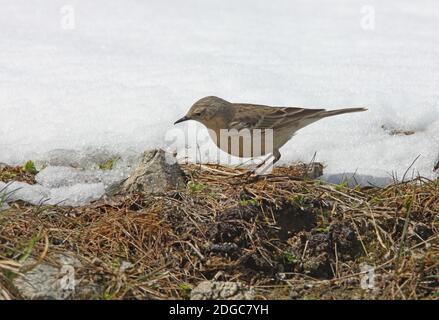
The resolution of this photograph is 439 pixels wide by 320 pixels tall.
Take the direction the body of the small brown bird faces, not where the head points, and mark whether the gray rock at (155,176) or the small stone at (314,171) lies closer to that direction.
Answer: the gray rock

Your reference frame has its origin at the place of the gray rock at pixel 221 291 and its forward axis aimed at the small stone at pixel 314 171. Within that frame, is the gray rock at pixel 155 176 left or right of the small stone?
left

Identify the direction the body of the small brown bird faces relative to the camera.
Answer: to the viewer's left

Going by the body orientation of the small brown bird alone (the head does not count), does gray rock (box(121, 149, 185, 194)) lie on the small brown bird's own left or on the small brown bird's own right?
on the small brown bird's own left

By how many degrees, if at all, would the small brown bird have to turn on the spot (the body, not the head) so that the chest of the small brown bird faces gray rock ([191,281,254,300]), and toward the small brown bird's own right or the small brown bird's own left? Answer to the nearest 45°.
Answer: approximately 90° to the small brown bird's own left

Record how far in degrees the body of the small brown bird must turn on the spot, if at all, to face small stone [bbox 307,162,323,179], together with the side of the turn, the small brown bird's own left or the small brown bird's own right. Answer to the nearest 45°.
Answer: approximately 135° to the small brown bird's own left

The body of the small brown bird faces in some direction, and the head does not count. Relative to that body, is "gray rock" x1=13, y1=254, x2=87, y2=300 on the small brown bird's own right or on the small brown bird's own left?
on the small brown bird's own left
